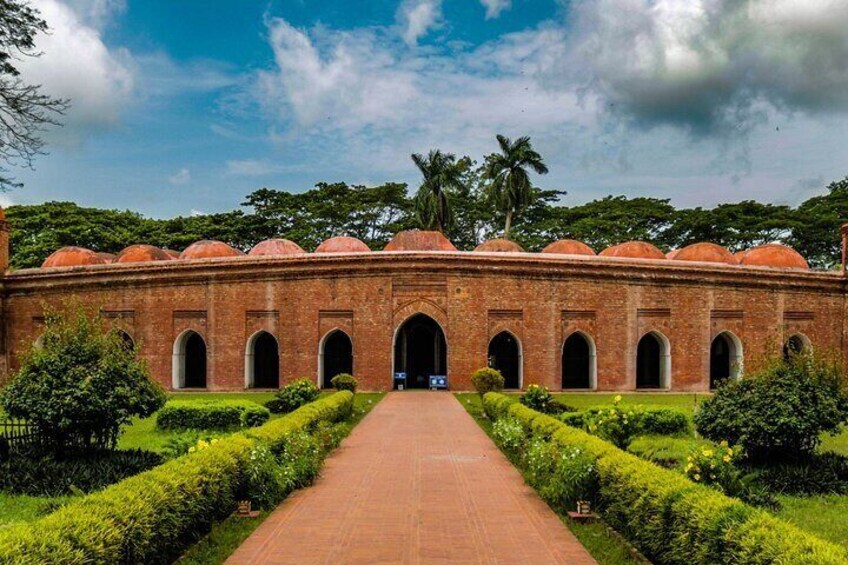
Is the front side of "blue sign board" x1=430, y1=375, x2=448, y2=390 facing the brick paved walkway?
yes

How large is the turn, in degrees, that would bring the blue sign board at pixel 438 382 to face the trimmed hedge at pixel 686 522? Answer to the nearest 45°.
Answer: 0° — it already faces it

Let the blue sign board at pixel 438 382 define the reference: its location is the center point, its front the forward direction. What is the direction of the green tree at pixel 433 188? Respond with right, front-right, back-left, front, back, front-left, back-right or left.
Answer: back

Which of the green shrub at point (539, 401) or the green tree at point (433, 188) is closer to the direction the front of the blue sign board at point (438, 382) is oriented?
the green shrub

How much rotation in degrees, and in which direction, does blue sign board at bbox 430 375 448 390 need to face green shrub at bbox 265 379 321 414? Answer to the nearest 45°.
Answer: approximately 45° to its right

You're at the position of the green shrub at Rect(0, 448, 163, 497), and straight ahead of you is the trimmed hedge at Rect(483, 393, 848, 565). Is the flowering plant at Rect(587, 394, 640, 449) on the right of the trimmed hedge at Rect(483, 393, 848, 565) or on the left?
left
